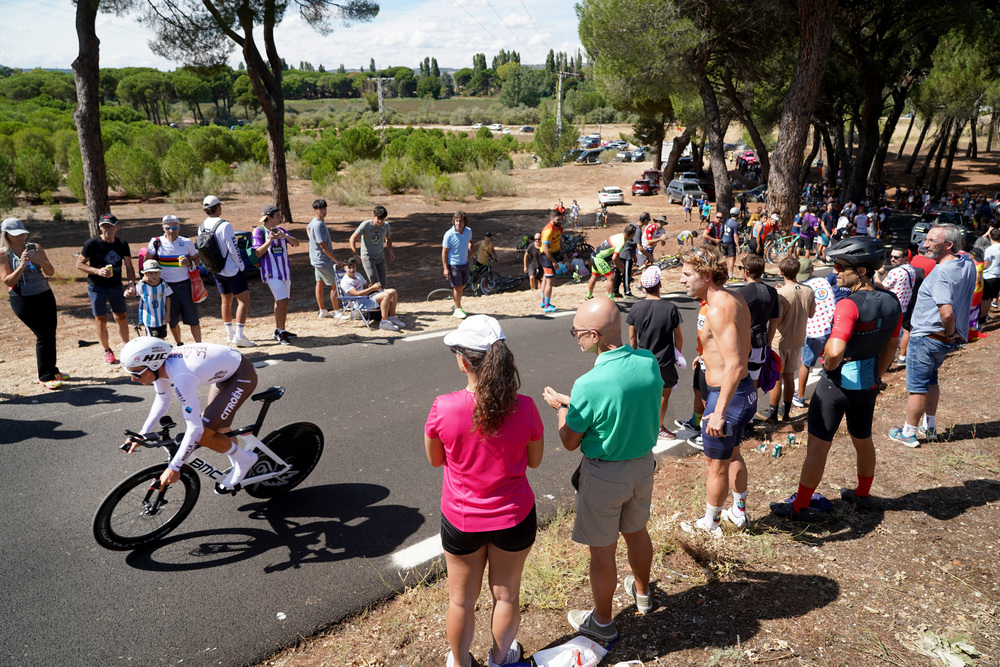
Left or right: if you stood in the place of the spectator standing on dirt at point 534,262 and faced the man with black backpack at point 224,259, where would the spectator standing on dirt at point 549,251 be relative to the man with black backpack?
left

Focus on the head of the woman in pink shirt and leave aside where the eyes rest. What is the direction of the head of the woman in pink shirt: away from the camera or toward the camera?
away from the camera

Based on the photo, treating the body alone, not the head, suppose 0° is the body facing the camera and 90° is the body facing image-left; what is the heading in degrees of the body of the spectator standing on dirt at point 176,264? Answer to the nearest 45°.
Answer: approximately 0°

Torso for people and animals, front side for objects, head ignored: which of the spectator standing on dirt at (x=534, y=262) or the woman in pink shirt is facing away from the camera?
the woman in pink shirt

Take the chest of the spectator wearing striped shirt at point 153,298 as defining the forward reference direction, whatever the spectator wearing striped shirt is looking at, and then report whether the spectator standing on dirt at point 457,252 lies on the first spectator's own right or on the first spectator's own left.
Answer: on the first spectator's own left

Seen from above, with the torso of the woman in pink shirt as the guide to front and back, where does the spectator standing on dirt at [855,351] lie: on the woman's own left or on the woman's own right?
on the woman's own right

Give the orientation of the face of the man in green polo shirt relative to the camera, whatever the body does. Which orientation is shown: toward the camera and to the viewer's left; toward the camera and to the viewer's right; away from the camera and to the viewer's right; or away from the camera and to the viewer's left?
away from the camera and to the viewer's left

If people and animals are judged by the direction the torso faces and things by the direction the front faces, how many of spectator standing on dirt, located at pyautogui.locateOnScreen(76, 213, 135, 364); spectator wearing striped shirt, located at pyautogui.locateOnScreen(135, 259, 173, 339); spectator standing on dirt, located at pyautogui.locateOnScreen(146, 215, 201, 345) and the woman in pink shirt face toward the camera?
3

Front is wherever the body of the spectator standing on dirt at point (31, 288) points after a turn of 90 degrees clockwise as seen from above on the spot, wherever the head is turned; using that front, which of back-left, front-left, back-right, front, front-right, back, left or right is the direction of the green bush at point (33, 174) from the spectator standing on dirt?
back-right

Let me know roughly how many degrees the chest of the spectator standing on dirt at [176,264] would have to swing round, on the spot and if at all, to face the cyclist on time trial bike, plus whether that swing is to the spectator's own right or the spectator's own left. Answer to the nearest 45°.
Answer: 0° — they already face them
